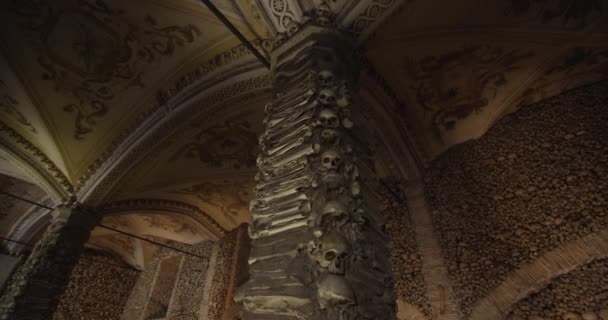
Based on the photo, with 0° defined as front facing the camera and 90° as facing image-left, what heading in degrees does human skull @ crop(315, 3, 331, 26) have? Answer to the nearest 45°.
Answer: approximately 0°

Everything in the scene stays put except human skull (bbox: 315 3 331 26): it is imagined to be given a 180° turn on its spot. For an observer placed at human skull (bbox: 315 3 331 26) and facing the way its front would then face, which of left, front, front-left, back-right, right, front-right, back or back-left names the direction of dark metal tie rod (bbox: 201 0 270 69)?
left

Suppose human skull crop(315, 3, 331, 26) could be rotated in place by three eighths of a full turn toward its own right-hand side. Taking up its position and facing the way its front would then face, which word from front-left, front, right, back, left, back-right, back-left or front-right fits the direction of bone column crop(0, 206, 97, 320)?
front
